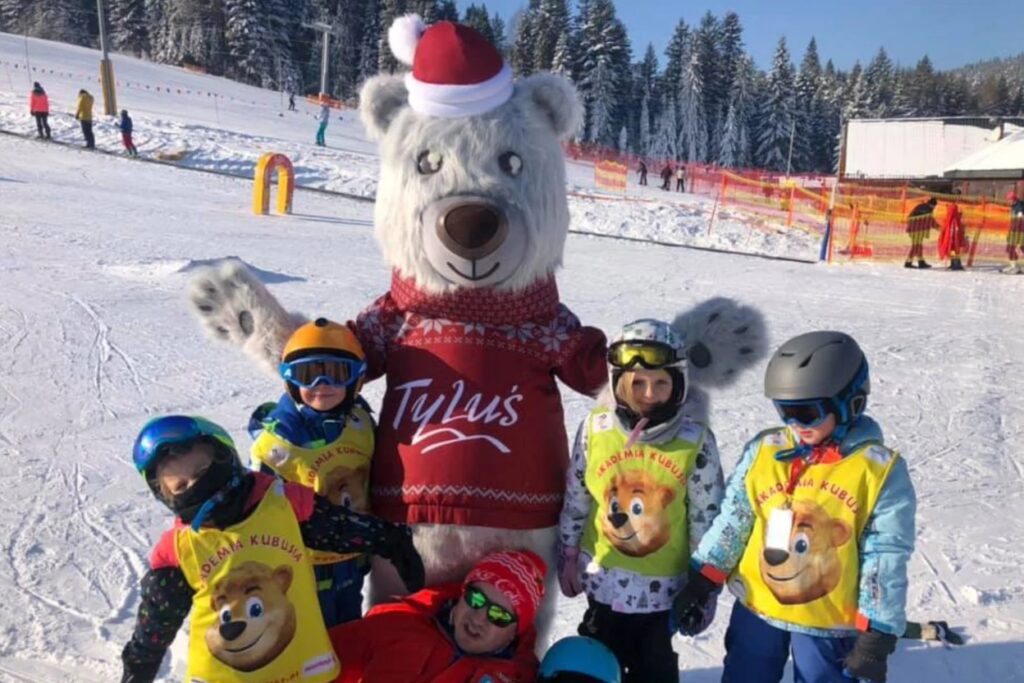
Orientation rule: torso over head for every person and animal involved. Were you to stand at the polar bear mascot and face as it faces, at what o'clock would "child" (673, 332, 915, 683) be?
The child is roughly at 10 o'clock from the polar bear mascot.

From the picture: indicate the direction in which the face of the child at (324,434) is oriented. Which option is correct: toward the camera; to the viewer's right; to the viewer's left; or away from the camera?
toward the camera

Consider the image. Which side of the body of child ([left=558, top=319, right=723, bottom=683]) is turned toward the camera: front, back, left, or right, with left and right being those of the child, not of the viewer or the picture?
front

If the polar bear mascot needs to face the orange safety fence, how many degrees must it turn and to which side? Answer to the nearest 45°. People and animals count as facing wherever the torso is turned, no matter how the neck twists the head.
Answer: approximately 135° to its left

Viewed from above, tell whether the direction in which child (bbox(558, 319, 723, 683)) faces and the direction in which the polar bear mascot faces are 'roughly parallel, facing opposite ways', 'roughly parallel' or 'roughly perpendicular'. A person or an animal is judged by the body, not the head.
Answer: roughly parallel

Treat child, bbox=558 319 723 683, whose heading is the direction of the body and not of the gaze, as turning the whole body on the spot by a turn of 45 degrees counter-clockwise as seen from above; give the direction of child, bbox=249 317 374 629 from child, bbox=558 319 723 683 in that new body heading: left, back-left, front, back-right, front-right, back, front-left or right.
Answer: back-right

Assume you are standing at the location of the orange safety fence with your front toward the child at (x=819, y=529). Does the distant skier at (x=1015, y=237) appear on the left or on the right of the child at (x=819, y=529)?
left

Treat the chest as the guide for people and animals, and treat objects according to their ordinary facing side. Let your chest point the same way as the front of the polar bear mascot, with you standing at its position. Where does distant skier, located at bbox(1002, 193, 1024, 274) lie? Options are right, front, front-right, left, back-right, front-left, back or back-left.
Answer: back-left

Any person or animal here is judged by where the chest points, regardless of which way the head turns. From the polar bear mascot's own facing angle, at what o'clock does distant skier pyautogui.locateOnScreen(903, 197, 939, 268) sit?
The distant skier is roughly at 7 o'clock from the polar bear mascot.

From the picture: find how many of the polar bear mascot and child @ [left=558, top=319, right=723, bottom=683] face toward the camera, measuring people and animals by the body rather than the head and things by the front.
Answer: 2

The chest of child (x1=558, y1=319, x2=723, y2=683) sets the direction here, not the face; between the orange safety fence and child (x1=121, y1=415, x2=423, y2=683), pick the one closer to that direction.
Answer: the child

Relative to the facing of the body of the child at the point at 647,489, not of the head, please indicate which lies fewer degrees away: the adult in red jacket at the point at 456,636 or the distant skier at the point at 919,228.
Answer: the adult in red jacket

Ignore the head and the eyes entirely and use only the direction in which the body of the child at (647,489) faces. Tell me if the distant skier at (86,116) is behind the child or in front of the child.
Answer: behind
